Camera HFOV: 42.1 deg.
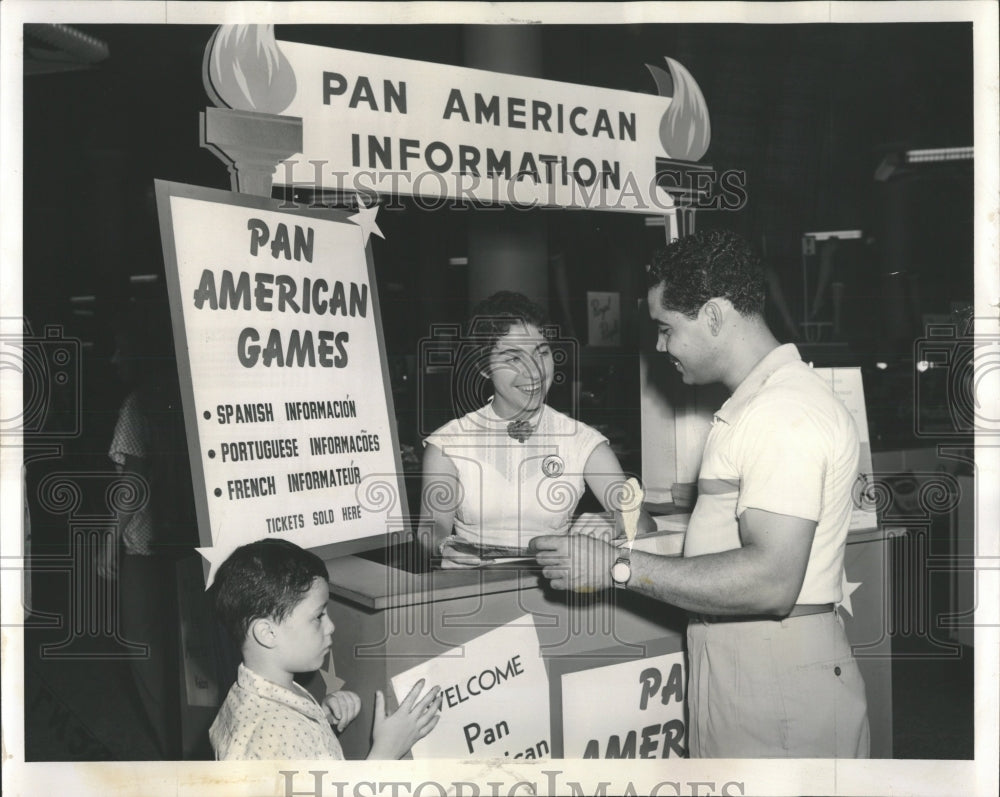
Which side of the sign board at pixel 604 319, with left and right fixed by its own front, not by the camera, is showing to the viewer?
front

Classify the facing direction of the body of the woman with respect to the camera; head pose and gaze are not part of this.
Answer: toward the camera

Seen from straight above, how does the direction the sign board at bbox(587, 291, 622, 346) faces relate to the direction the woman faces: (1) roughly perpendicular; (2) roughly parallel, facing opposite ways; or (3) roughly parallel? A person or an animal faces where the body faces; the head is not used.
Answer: roughly parallel

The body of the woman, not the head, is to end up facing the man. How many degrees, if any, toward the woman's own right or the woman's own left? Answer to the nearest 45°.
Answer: approximately 45° to the woman's own left

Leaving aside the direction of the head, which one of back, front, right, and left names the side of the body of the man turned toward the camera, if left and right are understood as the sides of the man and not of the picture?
left

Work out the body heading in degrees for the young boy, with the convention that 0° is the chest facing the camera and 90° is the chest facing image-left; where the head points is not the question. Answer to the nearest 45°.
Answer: approximately 270°

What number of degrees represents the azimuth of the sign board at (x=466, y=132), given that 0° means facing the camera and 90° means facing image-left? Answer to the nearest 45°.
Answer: approximately 315°

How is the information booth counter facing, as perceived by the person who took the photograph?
facing the viewer and to the right of the viewer

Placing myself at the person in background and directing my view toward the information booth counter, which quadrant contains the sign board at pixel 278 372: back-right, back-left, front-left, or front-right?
front-right

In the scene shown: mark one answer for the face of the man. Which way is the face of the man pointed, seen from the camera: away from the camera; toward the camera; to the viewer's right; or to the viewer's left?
to the viewer's left

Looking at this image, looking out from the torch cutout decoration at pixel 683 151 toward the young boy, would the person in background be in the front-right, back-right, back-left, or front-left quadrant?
front-right
